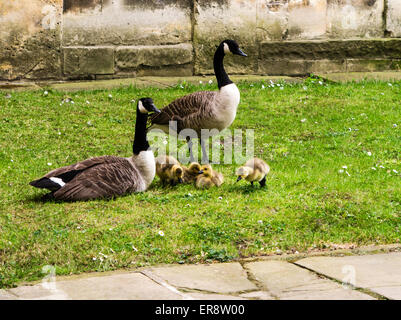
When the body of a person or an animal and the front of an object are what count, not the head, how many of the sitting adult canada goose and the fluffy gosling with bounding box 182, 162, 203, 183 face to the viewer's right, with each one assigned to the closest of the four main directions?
2

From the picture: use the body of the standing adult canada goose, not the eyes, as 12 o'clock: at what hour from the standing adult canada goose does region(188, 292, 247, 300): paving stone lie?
The paving stone is roughly at 3 o'clock from the standing adult canada goose.

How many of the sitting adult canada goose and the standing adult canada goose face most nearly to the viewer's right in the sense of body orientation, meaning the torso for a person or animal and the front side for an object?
2

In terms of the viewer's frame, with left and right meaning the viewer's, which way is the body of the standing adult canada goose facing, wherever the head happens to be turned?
facing to the right of the viewer

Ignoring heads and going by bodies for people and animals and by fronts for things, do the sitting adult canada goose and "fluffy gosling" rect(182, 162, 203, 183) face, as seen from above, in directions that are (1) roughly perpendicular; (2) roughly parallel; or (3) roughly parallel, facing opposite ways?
roughly parallel

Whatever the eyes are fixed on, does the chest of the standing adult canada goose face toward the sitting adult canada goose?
no

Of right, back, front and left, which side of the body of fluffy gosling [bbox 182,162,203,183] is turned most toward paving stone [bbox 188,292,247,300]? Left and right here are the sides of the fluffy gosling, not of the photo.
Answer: right

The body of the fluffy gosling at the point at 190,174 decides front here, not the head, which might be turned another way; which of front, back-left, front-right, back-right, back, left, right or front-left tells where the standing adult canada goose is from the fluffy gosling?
left

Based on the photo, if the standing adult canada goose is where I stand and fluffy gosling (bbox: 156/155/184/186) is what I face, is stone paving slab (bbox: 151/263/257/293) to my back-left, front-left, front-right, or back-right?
front-left

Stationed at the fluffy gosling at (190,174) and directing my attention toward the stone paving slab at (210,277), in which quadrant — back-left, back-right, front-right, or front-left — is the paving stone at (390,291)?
front-left

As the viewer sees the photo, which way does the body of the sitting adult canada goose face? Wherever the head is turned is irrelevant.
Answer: to the viewer's right
